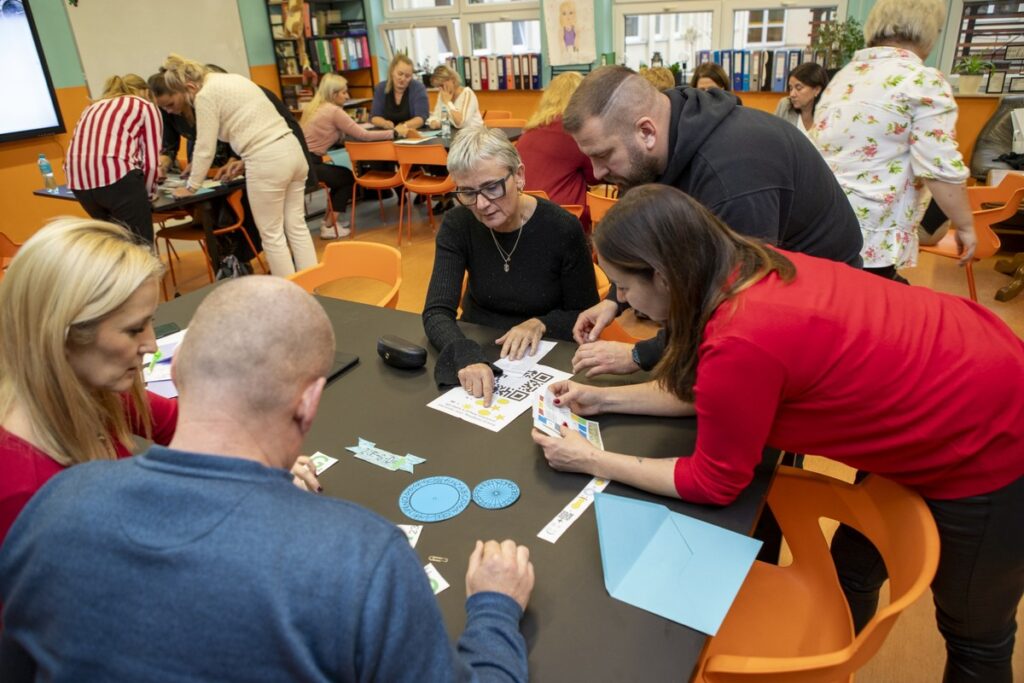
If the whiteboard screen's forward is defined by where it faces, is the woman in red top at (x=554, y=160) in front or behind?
in front

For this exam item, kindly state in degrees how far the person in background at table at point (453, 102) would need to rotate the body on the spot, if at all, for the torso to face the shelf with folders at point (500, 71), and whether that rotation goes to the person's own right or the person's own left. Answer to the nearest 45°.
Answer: approximately 135° to the person's own right

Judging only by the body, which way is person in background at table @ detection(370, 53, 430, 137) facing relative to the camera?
toward the camera

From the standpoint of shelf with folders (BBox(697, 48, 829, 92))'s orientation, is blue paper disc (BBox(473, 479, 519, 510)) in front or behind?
in front

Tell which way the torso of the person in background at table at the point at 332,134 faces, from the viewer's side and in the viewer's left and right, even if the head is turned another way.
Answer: facing to the right of the viewer

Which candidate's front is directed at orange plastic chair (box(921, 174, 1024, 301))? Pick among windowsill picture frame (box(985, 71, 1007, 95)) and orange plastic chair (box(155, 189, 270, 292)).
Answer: the windowsill picture frame

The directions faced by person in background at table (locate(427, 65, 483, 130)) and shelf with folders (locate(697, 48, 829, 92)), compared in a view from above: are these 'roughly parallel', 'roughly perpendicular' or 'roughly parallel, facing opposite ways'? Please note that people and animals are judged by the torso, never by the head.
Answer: roughly parallel

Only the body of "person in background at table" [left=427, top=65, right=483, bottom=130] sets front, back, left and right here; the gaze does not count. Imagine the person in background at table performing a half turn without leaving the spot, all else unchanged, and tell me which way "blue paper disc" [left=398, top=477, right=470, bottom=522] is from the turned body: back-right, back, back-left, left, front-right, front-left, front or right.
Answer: back-right

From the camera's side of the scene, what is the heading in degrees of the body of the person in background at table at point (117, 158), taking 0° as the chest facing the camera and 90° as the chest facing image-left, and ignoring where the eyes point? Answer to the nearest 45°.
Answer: approximately 225°

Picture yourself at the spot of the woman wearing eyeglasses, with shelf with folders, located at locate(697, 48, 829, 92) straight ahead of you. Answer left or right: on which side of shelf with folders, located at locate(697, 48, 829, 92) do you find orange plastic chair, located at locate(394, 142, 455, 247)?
left

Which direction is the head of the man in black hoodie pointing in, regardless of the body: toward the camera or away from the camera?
toward the camera

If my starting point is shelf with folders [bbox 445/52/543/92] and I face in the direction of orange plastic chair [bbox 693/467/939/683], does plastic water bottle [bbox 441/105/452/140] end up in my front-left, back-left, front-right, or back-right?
front-right

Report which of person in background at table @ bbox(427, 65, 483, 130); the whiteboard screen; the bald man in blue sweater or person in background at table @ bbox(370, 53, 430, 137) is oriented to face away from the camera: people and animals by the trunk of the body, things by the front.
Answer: the bald man in blue sweater

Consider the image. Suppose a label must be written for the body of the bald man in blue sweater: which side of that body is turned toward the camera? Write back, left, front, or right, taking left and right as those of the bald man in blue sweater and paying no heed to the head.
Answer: back

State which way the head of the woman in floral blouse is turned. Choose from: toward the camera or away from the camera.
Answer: away from the camera

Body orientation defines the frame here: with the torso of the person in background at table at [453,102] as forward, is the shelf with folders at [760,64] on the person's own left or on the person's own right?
on the person's own left

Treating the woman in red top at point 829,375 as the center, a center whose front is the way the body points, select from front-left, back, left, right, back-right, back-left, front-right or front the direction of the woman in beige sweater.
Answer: front-right

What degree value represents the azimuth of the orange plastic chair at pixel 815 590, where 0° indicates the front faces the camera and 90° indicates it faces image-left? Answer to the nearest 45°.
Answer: approximately 90°

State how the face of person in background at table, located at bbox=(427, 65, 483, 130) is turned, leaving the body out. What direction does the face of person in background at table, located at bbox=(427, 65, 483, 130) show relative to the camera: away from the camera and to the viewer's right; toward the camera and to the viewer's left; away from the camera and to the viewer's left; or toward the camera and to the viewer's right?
toward the camera and to the viewer's left
